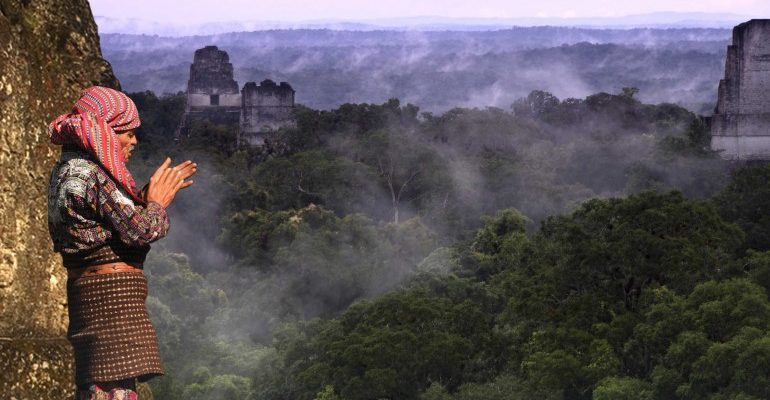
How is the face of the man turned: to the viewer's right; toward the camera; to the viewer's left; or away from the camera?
to the viewer's right

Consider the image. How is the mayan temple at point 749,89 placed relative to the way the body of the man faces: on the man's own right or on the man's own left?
on the man's own left

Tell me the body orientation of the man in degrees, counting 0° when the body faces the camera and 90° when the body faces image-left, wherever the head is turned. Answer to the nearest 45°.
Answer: approximately 270°
